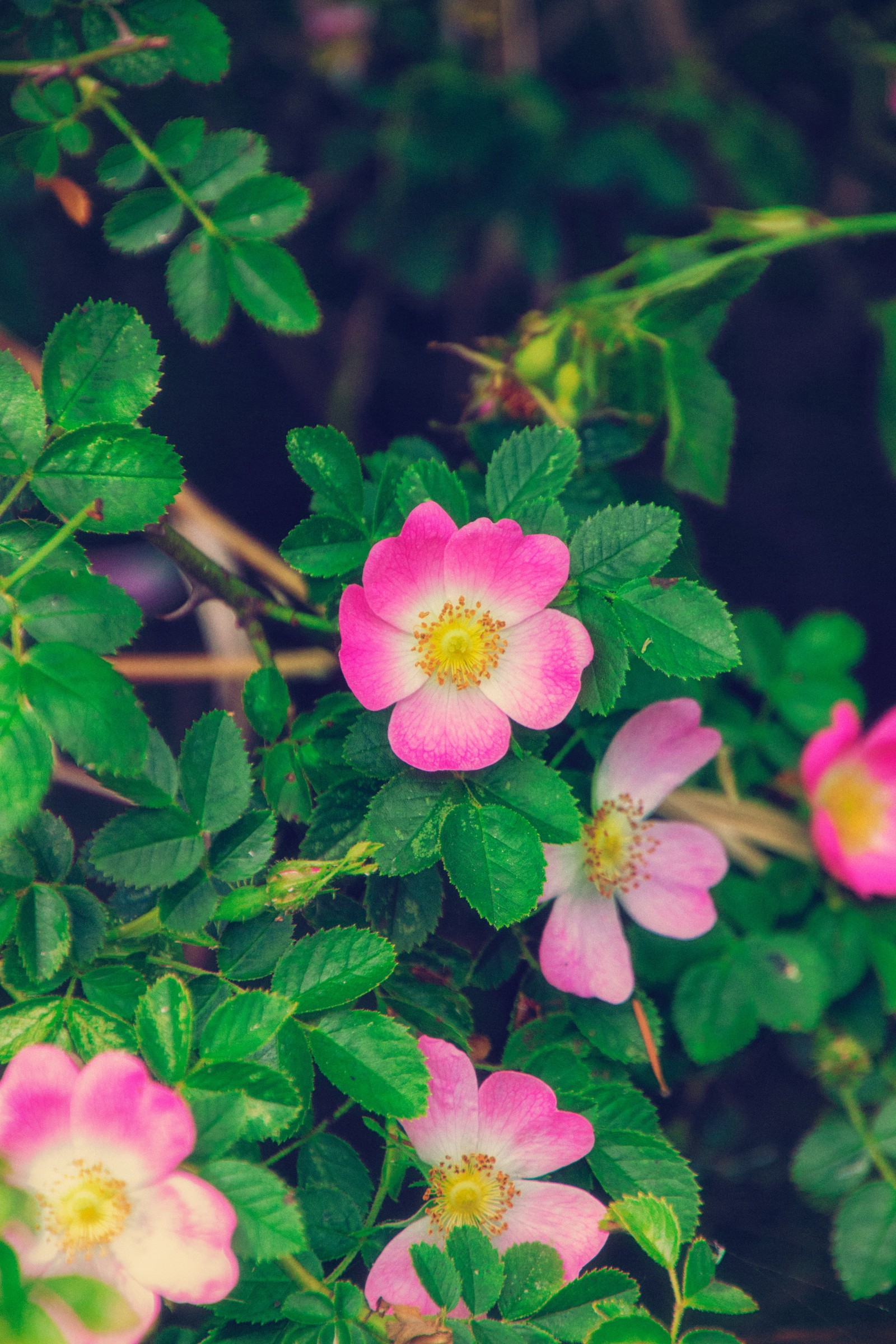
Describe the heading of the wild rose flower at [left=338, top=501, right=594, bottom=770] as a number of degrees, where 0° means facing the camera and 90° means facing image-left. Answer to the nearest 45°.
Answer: approximately 0°

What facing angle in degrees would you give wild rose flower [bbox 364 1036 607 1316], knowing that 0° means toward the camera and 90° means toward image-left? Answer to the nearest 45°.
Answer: approximately 0°

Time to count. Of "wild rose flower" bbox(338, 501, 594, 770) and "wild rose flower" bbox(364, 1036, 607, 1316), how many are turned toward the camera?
2
